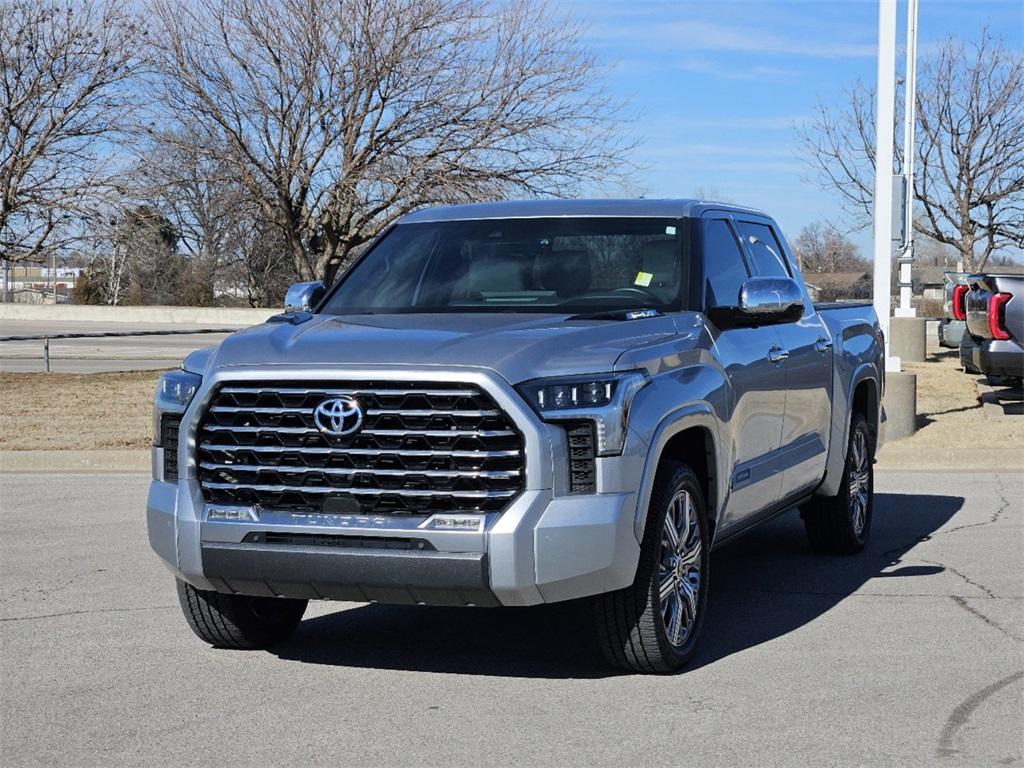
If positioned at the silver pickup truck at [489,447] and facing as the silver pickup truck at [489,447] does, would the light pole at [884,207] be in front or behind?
behind

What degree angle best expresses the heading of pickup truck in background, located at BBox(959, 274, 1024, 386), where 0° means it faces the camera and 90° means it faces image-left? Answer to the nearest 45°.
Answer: approximately 225°

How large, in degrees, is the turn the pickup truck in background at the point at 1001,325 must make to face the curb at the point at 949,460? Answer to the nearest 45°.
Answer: approximately 135° to its right

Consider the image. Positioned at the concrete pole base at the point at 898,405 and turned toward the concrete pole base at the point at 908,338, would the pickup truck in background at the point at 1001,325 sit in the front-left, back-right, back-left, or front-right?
front-right

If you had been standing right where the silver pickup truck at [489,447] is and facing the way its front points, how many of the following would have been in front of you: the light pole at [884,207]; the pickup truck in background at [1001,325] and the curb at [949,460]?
0

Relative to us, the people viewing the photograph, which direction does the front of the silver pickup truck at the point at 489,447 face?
facing the viewer and to the left of the viewer

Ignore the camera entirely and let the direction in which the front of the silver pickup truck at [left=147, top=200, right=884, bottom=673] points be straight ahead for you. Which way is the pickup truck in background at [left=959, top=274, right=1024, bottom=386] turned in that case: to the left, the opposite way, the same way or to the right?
the opposite way

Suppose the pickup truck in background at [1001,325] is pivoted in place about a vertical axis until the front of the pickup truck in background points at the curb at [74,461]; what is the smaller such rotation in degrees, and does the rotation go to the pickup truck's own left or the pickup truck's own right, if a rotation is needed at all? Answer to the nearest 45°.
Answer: approximately 180°

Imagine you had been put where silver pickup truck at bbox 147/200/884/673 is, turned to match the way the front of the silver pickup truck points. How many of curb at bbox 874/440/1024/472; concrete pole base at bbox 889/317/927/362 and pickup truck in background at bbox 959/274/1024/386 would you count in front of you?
0

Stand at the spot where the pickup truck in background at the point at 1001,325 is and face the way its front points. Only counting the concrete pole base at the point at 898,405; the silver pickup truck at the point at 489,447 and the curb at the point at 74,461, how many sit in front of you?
0

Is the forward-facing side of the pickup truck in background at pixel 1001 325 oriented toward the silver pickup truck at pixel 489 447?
no

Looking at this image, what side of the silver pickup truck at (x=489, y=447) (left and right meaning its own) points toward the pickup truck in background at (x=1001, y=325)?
back

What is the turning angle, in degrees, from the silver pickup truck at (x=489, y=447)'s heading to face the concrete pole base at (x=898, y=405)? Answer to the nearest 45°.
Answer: approximately 180°

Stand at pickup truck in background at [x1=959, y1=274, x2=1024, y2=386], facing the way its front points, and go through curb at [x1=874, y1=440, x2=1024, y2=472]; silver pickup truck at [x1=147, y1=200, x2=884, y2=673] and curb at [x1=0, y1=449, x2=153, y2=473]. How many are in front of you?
0

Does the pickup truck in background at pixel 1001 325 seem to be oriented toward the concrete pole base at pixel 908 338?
no

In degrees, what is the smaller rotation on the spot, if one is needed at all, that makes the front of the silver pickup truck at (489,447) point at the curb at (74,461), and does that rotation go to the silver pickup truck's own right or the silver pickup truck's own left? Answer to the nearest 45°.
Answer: approximately 90° to the silver pickup truck's own right
